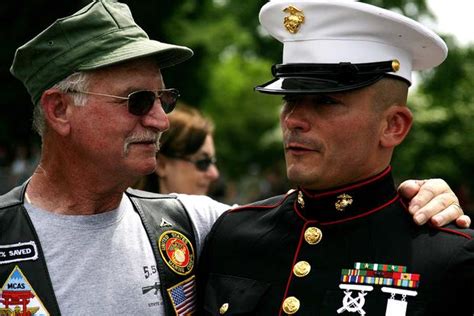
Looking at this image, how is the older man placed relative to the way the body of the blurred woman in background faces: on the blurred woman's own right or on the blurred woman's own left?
on the blurred woman's own right

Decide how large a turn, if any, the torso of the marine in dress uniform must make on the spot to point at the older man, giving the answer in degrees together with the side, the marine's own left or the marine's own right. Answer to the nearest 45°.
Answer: approximately 45° to the marine's own right

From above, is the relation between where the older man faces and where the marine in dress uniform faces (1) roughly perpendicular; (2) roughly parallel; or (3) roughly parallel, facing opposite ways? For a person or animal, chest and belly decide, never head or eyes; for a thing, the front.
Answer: roughly perpendicular

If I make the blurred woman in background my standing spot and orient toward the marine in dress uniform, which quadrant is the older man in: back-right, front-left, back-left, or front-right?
front-right

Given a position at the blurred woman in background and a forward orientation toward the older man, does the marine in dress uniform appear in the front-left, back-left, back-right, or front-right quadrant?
front-left

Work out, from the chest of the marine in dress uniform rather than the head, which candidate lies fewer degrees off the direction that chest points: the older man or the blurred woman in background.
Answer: the older man

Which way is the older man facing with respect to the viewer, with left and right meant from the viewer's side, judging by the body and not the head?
facing the viewer and to the right of the viewer

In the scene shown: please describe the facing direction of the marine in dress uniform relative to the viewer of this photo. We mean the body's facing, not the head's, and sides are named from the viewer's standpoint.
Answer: facing the viewer and to the left of the viewer

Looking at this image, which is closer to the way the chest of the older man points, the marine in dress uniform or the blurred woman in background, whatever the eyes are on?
the marine in dress uniform

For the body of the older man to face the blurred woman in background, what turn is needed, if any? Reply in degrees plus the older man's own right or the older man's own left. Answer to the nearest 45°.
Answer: approximately 135° to the older man's own left

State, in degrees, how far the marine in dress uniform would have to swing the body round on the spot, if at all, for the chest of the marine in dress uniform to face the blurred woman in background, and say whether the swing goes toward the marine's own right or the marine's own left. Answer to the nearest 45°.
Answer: approximately 90° to the marine's own right
